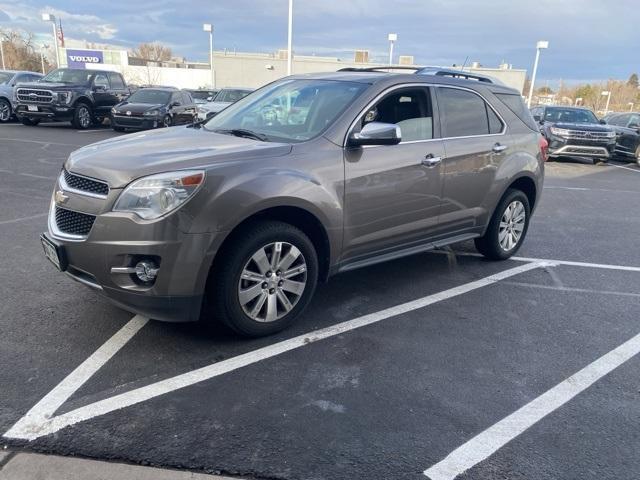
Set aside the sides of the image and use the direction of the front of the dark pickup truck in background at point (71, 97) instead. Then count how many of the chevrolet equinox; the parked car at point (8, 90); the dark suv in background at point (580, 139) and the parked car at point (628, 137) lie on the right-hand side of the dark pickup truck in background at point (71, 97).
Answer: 1

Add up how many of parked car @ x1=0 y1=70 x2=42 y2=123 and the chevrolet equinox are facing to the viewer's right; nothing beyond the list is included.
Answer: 0

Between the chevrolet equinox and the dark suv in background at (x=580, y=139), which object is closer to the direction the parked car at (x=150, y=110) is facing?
the chevrolet equinox

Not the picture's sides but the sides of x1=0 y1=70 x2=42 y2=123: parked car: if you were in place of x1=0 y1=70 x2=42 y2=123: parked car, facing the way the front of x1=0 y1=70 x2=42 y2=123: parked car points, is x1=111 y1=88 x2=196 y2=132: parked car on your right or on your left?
on your left

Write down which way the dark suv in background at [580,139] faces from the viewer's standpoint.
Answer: facing the viewer and to the right of the viewer

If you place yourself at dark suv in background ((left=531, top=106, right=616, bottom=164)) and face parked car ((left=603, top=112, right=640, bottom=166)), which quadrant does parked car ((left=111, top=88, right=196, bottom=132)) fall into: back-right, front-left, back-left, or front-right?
back-left

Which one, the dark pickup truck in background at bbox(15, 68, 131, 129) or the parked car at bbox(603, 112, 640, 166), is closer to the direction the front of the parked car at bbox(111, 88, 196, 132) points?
the dark pickup truck in background

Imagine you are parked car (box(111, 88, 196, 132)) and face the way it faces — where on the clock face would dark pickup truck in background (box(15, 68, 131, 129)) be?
The dark pickup truck in background is roughly at 2 o'clock from the parked car.

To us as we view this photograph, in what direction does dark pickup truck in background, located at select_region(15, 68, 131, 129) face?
facing the viewer and to the left of the viewer
